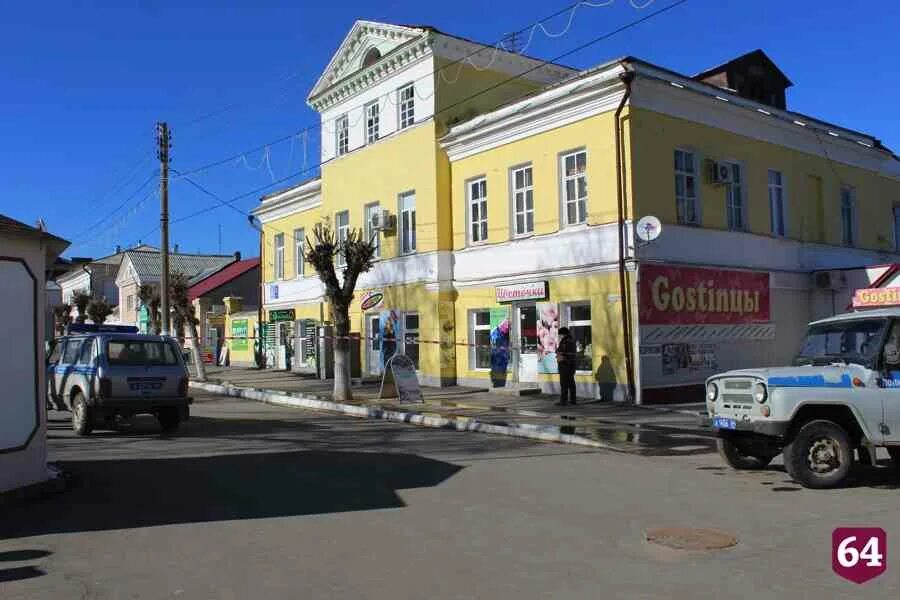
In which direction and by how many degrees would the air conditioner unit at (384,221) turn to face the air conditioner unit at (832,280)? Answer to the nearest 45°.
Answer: approximately 135° to its left

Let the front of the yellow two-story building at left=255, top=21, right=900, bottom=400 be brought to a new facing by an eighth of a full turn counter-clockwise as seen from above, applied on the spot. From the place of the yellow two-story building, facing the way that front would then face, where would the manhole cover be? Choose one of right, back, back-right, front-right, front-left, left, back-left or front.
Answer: front

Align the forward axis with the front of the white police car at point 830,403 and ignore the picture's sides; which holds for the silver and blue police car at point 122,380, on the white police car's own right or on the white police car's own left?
on the white police car's own right

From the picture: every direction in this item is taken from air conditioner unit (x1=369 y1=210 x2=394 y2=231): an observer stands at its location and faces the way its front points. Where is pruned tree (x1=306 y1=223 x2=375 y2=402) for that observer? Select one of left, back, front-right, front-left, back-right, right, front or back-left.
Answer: front-left

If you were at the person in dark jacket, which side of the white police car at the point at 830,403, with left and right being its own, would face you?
right

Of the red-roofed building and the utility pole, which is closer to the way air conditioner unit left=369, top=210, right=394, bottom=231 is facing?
the utility pole

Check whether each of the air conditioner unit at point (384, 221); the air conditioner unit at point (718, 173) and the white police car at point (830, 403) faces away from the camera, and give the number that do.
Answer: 0

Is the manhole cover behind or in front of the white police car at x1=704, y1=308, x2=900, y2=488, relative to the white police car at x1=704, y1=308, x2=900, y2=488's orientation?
in front

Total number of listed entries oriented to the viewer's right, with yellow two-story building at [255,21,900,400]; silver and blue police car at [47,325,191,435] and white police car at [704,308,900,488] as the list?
0

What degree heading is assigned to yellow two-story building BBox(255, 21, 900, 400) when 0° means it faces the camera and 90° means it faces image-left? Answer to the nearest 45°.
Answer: approximately 45°

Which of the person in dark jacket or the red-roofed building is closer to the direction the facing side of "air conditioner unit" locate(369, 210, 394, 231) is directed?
the person in dark jacket

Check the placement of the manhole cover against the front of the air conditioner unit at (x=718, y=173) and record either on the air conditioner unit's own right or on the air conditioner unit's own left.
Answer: on the air conditioner unit's own right

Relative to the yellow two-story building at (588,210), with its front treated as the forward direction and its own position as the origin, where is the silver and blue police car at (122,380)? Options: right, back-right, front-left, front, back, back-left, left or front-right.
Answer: front

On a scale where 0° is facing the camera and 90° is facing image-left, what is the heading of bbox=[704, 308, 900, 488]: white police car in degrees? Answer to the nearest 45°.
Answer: approximately 45°
